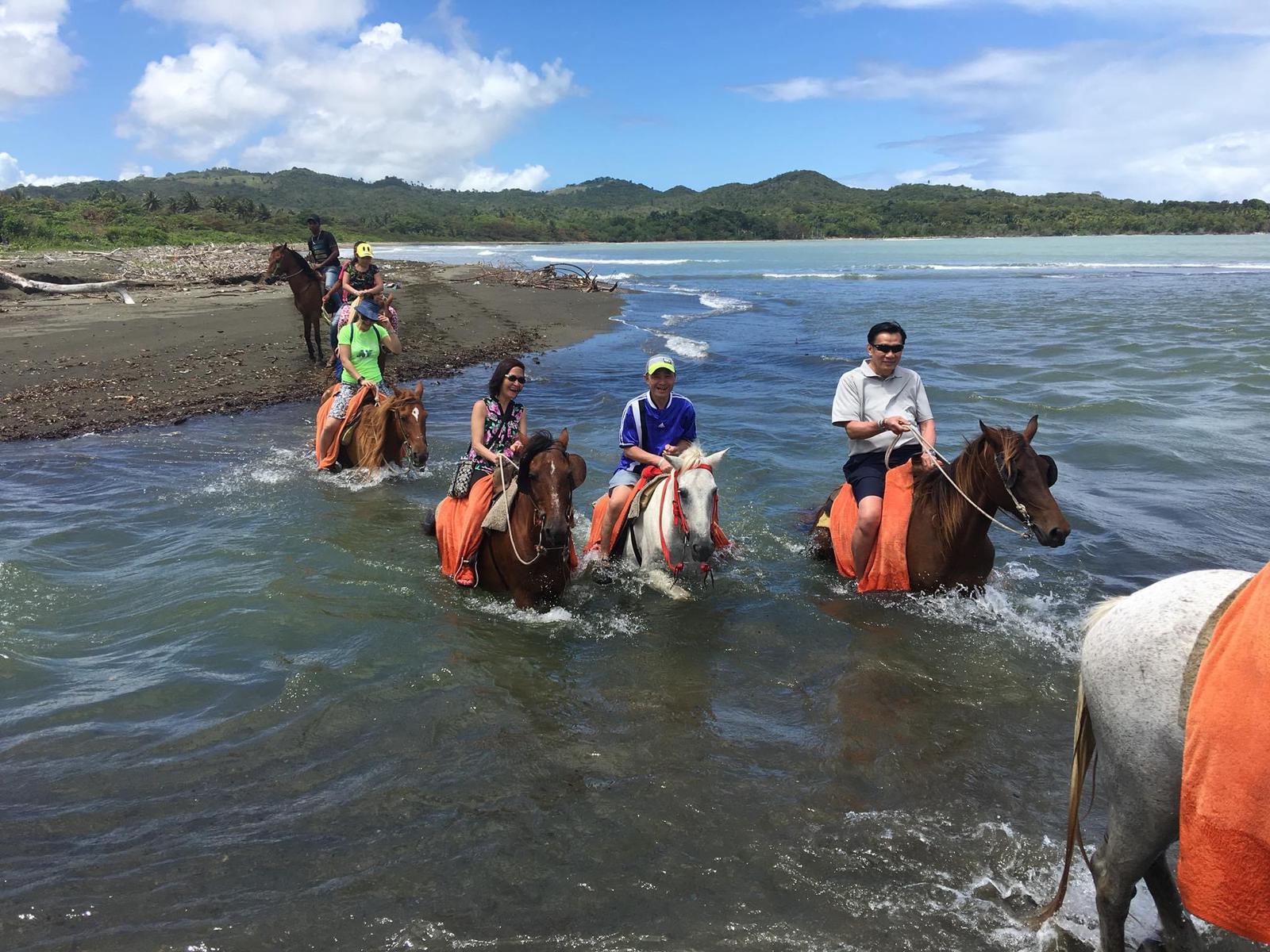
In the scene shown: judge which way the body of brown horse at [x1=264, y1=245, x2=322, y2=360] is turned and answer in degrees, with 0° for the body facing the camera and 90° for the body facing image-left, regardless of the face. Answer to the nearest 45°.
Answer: approximately 45°

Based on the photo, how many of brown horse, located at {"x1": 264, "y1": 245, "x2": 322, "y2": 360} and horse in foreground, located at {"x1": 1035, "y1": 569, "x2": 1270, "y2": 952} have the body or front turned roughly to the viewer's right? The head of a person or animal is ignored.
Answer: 1

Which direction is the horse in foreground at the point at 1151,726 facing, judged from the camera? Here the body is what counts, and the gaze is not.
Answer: to the viewer's right

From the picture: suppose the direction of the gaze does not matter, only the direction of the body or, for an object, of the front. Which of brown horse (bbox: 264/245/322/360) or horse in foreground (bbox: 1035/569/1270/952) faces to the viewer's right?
the horse in foreground

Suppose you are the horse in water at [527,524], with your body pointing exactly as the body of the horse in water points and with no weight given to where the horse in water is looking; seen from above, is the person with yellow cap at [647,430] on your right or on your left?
on your left
